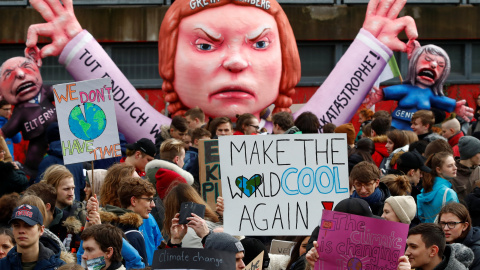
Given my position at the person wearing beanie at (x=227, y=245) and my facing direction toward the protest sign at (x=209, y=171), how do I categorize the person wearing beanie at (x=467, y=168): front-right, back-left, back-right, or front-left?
front-right

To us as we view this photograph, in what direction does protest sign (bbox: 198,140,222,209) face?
facing the viewer

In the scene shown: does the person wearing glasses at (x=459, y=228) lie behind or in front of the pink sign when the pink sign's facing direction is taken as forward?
behind

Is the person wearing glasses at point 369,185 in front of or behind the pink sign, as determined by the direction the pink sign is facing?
behind

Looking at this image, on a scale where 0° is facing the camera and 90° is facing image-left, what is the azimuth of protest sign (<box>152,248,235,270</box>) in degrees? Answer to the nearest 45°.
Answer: approximately 0°

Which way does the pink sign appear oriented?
toward the camera

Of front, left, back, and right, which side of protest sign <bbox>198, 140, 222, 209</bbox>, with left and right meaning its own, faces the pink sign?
front

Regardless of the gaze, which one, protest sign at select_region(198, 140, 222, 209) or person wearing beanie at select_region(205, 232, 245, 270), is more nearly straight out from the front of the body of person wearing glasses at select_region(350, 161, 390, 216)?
the person wearing beanie

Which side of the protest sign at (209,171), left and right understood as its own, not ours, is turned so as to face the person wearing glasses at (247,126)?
back

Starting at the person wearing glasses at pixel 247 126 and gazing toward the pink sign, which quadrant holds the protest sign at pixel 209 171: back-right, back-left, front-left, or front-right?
front-right

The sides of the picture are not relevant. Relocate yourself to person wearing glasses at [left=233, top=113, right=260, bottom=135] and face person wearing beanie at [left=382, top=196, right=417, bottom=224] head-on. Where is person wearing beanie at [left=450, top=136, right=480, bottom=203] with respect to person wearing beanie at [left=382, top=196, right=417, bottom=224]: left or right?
left
